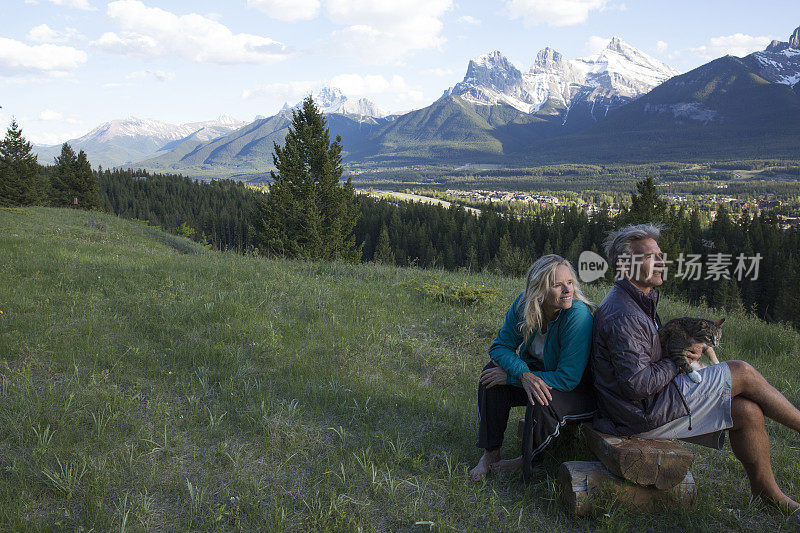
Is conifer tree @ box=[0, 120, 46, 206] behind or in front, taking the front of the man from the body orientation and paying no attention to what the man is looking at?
behind

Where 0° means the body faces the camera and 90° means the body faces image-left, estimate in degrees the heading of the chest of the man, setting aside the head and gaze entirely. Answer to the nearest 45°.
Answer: approximately 270°

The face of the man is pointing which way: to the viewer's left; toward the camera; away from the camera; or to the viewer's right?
to the viewer's right

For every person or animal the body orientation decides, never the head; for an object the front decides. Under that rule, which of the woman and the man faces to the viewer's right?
the man

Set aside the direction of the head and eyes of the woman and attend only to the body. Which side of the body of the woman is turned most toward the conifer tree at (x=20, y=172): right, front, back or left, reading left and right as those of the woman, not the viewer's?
right

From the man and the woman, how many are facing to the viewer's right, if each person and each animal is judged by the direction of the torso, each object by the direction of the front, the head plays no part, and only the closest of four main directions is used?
1

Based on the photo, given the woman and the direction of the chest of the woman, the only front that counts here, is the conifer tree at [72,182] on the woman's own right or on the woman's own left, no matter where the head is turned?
on the woman's own right
